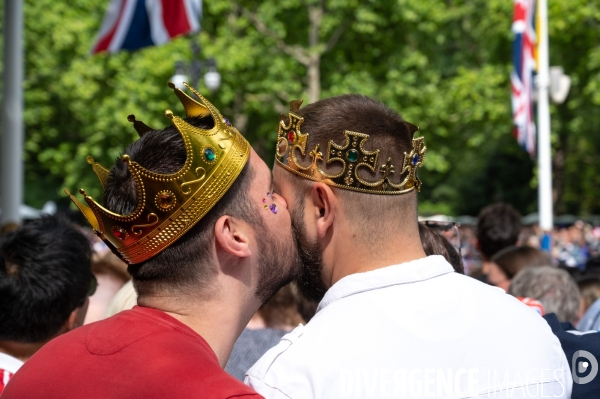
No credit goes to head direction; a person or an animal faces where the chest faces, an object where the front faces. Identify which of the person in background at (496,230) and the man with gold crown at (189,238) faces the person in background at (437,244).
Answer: the man with gold crown

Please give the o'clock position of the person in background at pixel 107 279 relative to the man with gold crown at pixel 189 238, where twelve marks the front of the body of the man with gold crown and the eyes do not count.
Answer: The person in background is roughly at 10 o'clock from the man with gold crown.

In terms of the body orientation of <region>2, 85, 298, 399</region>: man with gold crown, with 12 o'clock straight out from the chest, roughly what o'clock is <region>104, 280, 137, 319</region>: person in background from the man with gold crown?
The person in background is roughly at 10 o'clock from the man with gold crown.

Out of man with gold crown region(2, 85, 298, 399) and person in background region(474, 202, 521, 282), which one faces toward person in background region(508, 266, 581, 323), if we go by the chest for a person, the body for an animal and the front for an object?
the man with gold crown

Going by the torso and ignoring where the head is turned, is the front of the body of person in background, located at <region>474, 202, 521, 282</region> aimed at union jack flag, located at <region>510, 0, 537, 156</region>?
yes

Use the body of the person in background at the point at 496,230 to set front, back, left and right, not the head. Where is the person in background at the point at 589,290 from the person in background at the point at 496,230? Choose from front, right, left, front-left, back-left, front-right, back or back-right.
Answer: back-right

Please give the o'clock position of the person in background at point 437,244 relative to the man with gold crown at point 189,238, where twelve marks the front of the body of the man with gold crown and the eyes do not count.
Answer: The person in background is roughly at 12 o'clock from the man with gold crown.

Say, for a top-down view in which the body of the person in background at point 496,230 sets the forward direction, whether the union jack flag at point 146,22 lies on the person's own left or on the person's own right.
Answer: on the person's own left

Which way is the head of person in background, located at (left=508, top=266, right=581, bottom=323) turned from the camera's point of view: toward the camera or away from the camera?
away from the camera

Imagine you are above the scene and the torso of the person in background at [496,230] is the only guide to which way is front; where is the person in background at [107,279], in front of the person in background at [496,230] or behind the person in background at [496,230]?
behind

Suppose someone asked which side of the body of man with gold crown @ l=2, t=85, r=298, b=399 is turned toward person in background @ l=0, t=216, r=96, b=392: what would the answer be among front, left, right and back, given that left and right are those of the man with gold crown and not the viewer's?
left

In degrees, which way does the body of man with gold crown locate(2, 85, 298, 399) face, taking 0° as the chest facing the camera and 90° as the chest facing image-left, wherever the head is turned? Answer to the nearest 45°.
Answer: approximately 225°

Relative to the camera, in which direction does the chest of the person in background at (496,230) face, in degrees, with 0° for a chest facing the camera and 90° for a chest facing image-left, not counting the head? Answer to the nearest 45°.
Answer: approximately 180°
